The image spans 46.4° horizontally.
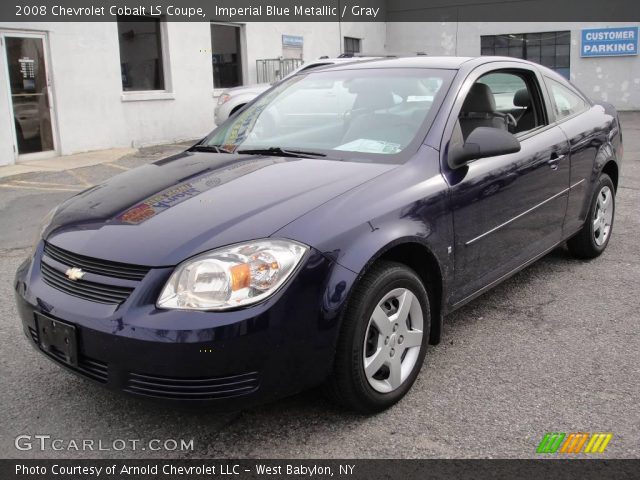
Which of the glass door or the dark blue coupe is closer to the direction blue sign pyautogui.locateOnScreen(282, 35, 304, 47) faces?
the dark blue coupe

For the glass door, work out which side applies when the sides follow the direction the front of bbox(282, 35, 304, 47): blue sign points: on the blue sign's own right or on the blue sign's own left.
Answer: on the blue sign's own right

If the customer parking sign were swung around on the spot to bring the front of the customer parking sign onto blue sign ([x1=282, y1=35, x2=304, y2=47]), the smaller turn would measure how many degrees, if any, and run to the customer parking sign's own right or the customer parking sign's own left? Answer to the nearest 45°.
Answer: approximately 45° to the customer parking sign's own right

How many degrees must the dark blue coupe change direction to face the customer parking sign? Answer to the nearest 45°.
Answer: approximately 180°

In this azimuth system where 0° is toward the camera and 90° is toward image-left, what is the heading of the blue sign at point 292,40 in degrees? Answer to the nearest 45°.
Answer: approximately 315°

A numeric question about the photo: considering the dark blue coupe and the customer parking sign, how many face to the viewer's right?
0

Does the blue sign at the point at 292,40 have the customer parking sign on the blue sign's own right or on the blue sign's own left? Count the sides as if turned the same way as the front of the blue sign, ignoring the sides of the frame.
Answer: on the blue sign's own left

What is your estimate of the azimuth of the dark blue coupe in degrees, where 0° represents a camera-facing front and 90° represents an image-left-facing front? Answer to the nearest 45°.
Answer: approximately 45°

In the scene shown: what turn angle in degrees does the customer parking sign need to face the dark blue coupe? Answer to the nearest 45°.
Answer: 0° — it already faces it

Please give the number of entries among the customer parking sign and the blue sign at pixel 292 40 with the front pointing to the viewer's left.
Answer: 0
